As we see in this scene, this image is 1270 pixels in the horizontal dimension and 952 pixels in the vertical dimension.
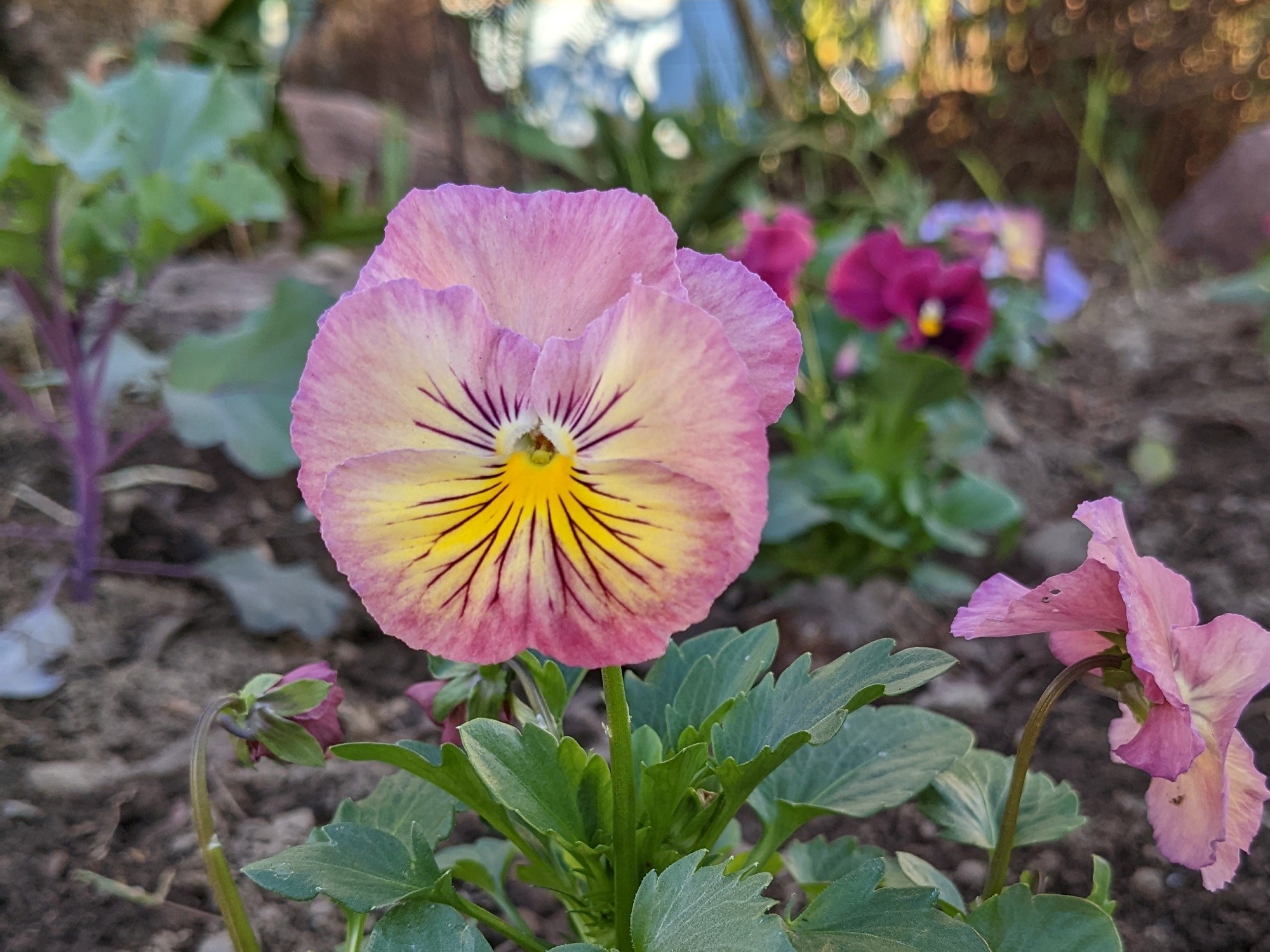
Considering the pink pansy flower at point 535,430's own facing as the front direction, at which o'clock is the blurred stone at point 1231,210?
The blurred stone is roughly at 7 o'clock from the pink pansy flower.

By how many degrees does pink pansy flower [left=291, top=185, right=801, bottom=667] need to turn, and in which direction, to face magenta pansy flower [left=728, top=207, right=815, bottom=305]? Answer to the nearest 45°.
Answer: approximately 180°

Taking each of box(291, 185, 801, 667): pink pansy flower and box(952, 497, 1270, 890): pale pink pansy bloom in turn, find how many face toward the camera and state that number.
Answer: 1

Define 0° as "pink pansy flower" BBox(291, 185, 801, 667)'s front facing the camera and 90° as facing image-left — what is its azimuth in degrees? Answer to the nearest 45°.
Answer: approximately 0°

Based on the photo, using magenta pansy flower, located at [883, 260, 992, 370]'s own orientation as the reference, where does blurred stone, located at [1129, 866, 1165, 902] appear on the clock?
The blurred stone is roughly at 10 o'clock from the magenta pansy flower.
